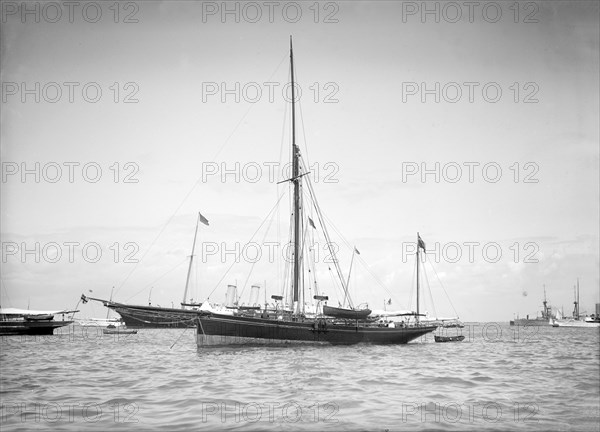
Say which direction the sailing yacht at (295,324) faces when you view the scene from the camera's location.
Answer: facing to the left of the viewer
